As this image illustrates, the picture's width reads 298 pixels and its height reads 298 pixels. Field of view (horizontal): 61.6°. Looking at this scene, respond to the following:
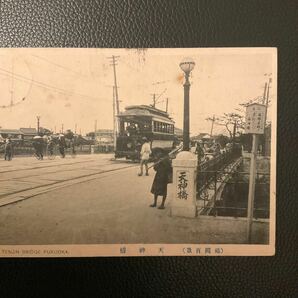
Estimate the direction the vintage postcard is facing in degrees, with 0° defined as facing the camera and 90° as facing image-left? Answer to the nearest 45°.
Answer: approximately 0°
